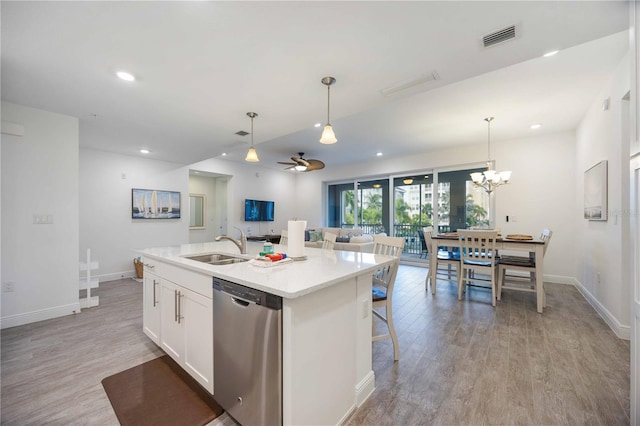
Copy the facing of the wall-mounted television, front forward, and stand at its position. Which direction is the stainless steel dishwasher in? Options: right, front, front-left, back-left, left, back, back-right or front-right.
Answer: front-right

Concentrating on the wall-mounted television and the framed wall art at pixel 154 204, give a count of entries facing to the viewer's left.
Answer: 0

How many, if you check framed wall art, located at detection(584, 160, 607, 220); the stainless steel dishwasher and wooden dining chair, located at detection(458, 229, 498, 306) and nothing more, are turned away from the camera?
1

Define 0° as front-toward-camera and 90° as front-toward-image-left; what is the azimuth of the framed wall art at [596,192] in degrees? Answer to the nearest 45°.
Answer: approximately 90°

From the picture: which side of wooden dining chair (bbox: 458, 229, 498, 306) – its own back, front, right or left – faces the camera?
back

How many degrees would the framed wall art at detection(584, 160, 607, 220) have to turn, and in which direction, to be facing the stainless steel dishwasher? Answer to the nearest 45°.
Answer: approximately 90° to its left

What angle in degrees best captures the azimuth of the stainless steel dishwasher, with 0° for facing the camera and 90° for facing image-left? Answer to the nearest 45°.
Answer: approximately 45°

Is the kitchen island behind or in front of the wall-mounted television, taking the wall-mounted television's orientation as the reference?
in front

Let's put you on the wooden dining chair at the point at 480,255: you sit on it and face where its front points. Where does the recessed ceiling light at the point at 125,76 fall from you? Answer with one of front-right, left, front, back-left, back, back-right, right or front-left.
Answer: back-left
